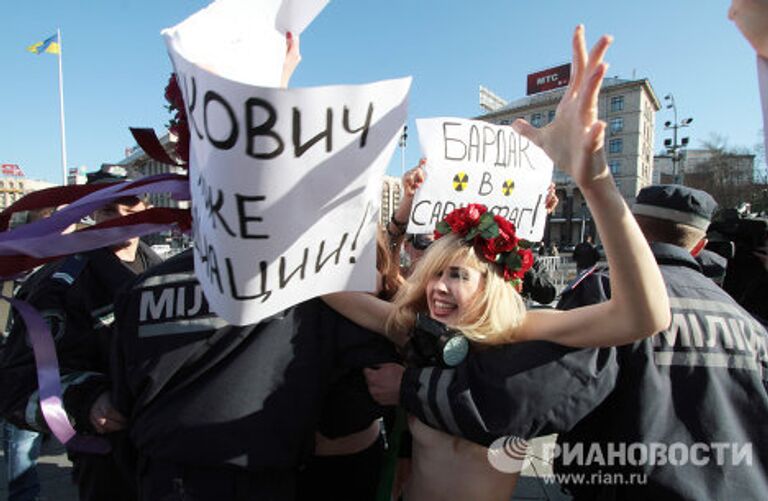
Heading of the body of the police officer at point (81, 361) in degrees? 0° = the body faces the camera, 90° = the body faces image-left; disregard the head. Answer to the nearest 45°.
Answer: approximately 315°

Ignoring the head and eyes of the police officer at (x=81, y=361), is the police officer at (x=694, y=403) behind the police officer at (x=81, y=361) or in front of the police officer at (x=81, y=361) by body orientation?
in front

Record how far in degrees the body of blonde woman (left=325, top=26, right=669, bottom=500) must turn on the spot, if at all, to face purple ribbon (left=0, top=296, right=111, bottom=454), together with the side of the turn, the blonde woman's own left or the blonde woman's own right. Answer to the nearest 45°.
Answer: approximately 90° to the blonde woman's own right

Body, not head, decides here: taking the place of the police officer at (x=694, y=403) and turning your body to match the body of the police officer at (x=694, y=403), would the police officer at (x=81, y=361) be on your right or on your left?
on your left

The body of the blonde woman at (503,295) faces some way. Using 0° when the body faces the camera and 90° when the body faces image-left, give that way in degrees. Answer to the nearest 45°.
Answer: approximately 0°

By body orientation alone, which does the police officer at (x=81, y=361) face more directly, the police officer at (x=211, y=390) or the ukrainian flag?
the police officer

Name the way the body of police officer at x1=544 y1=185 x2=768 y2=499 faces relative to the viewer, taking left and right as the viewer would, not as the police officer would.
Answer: facing away from the viewer and to the left of the viewer

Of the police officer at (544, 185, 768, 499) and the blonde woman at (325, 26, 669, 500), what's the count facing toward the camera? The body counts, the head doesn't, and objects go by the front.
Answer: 1

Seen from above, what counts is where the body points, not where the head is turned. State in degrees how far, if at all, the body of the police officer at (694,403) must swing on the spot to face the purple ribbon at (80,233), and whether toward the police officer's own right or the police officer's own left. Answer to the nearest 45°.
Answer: approximately 90° to the police officer's own left

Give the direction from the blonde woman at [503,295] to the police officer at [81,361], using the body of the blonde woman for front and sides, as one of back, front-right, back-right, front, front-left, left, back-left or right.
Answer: right

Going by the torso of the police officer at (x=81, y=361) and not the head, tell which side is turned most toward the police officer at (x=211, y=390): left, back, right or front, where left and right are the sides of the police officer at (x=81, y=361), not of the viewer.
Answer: front
